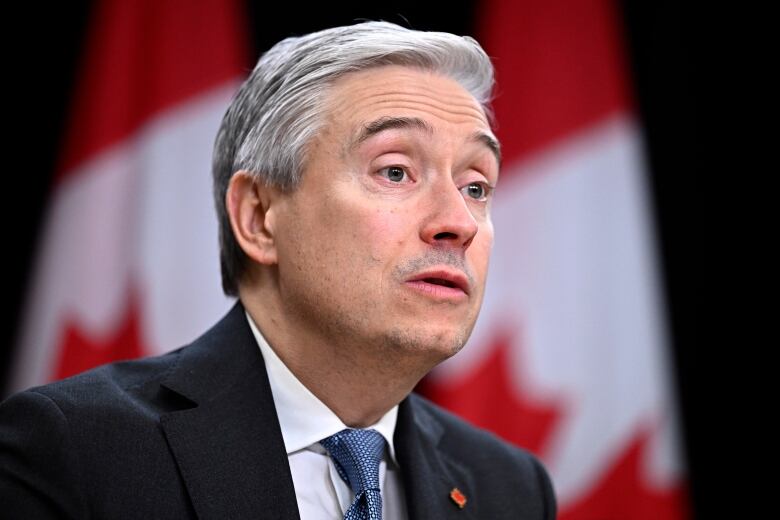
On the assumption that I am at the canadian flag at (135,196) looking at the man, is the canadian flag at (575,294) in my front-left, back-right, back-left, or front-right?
front-left

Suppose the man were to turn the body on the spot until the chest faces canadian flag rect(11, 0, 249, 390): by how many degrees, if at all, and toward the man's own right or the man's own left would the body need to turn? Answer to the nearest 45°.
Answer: approximately 135° to the man's own left

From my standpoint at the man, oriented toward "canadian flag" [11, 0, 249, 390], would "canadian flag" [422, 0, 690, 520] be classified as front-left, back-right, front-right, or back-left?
front-right

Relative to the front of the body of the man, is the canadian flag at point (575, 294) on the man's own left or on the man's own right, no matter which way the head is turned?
on the man's own left

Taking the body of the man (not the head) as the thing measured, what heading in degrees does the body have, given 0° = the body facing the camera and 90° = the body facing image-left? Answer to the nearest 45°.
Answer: approximately 315°

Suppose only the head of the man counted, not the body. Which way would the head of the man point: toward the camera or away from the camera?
toward the camera
